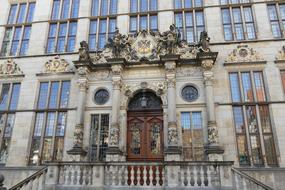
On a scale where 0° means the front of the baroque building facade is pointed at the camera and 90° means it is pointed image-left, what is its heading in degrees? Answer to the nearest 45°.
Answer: approximately 0°
